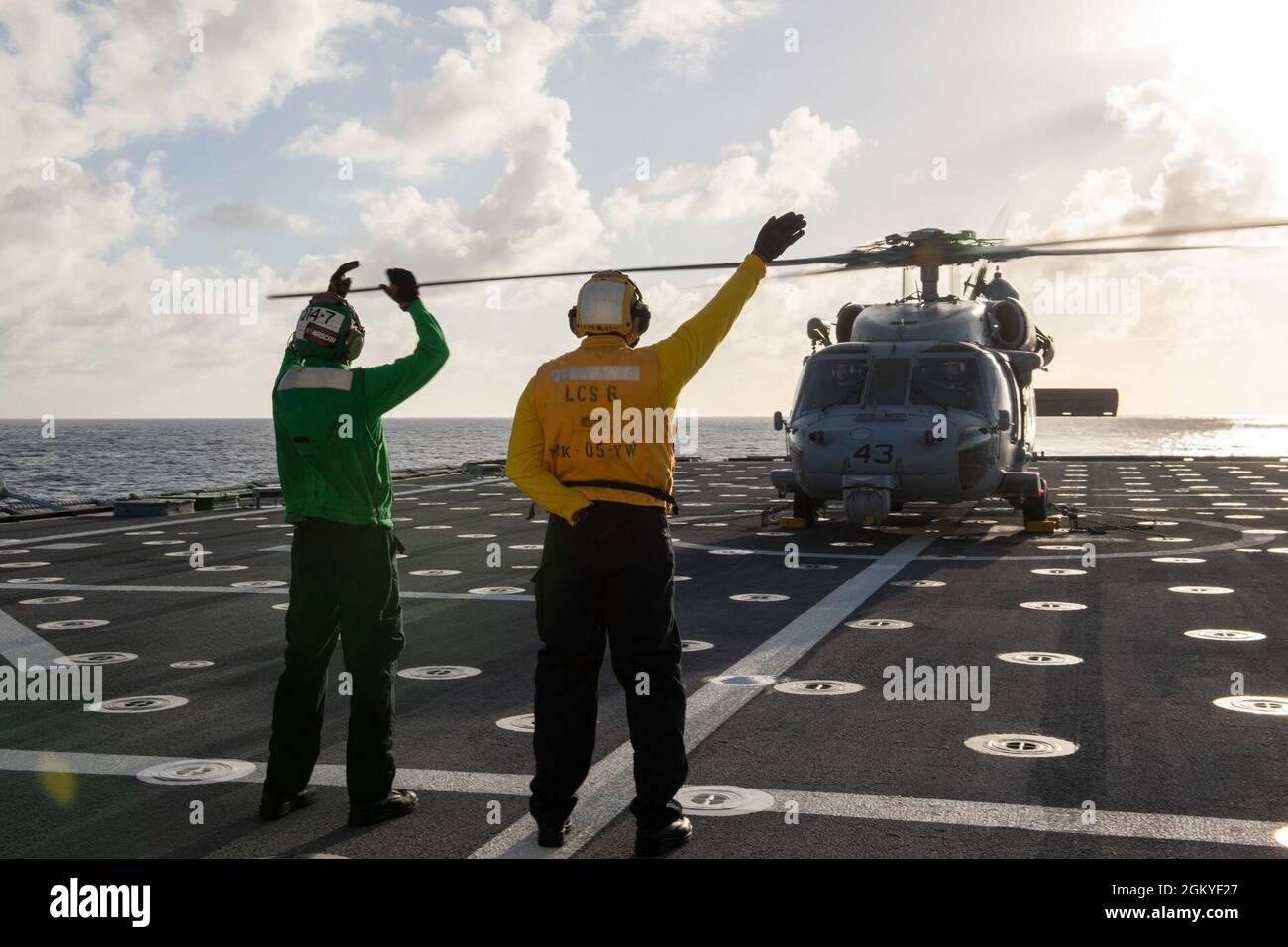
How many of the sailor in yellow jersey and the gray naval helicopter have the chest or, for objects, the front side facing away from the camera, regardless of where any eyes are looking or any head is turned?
1

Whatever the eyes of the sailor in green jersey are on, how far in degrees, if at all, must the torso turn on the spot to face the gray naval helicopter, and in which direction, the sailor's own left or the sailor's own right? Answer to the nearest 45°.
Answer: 0° — they already face it

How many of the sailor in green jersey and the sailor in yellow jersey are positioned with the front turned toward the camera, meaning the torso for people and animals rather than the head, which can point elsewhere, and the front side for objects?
0

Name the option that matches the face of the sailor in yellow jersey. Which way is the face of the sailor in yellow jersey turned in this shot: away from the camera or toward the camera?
away from the camera

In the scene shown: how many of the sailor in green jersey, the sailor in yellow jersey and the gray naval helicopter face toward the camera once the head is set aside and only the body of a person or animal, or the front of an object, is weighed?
1

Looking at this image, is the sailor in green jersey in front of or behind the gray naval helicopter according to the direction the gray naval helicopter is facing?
in front

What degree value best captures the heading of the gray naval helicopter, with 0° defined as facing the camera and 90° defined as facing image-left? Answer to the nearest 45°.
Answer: approximately 0°

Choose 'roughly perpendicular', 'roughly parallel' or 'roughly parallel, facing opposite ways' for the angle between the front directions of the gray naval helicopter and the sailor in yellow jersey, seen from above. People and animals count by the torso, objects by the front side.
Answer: roughly parallel, facing opposite ways

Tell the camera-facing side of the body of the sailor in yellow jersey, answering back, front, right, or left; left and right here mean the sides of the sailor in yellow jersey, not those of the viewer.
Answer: back

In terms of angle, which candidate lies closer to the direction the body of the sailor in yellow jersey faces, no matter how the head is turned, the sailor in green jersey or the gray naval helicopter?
the gray naval helicopter

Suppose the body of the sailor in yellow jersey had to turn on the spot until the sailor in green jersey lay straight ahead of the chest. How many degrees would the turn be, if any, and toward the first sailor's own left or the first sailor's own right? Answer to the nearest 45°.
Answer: approximately 90° to the first sailor's own left

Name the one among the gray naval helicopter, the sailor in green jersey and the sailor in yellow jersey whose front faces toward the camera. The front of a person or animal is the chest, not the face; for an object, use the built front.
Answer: the gray naval helicopter

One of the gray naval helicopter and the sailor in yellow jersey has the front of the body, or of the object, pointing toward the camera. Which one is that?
the gray naval helicopter

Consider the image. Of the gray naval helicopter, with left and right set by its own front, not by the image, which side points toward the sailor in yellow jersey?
front

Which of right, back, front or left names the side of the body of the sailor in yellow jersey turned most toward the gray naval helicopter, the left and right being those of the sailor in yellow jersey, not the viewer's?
front

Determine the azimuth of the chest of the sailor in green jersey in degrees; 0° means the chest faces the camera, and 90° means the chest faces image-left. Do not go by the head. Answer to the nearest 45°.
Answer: approximately 225°
